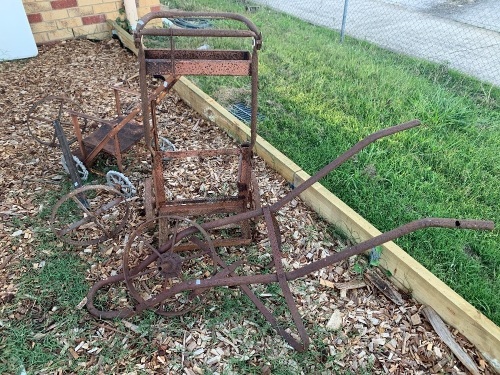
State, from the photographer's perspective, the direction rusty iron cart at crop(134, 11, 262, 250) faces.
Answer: facing the viewer

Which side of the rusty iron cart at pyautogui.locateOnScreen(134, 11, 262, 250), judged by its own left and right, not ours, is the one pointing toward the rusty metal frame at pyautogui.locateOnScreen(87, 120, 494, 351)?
front

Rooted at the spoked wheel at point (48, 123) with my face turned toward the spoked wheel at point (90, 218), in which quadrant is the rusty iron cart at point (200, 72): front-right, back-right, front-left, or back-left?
front-left
